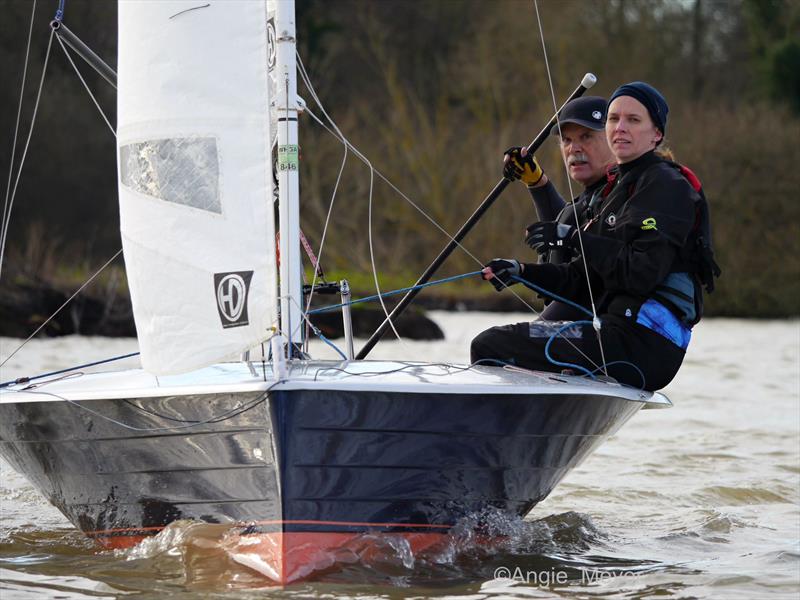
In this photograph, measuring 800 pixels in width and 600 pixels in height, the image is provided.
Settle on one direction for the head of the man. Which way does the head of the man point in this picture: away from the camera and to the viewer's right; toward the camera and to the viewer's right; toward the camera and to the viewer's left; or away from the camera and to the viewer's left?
toward the camera and to the viewer's left

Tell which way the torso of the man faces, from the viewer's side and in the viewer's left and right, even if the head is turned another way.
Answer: facing the viewer and to the left of the viewer

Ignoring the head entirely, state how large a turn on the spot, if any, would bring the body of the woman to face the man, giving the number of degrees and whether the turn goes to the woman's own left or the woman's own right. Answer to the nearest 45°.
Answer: approximately 90° to the woman's own right

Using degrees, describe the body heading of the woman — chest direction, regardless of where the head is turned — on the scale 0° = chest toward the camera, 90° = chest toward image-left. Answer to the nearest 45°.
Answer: approximately 90°

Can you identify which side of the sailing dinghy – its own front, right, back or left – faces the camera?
front
